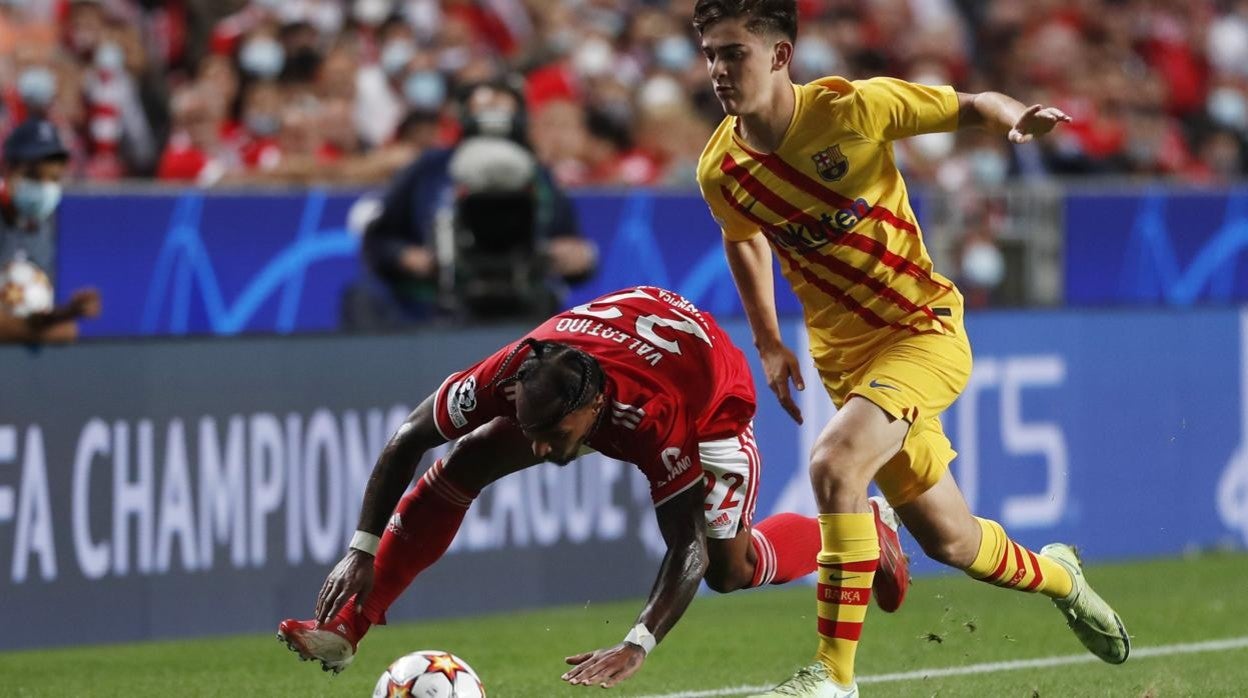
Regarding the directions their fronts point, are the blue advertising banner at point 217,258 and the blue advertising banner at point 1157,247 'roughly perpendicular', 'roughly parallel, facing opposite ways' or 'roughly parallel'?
roughly parallel

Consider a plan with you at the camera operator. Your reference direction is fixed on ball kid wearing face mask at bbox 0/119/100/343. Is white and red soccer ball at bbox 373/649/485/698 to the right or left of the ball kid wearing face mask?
left

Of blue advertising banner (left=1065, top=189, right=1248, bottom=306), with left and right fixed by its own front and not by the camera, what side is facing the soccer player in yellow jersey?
front

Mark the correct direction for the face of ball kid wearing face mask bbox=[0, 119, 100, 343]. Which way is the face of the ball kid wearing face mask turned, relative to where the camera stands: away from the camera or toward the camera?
toward the camera

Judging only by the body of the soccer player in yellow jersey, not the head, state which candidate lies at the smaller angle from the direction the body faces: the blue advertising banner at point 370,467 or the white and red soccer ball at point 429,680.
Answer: the white and red soccer ball

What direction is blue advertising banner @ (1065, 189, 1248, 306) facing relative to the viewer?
toward the camera

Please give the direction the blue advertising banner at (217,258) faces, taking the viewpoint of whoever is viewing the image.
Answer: facing the viewer

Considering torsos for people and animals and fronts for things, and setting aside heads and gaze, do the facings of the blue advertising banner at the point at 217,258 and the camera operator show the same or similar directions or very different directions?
same or similar directions

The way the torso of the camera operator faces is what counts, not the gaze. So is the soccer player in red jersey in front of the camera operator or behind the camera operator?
in front

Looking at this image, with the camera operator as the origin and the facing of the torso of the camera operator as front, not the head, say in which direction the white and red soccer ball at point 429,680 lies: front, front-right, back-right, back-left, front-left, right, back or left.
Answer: front

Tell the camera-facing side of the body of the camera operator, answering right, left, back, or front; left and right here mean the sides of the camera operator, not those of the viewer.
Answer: front

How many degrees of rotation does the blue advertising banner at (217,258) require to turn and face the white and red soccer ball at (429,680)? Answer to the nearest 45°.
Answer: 0° — it already faces it

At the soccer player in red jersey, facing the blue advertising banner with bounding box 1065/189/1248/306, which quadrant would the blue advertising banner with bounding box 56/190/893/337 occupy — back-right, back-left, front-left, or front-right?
front-left

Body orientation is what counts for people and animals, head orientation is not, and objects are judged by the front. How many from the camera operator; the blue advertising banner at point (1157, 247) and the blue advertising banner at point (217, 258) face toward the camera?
3
